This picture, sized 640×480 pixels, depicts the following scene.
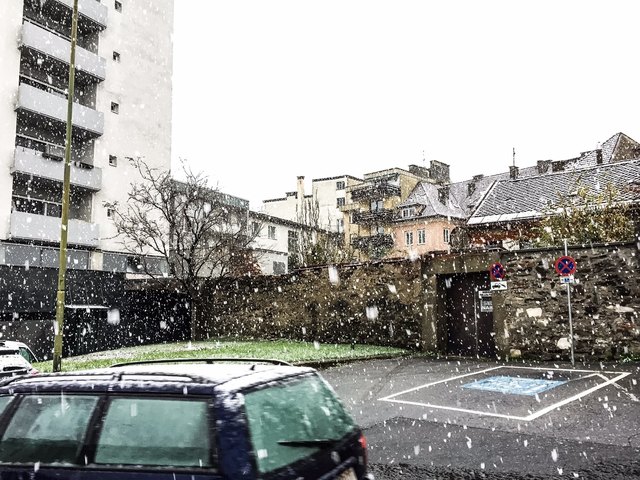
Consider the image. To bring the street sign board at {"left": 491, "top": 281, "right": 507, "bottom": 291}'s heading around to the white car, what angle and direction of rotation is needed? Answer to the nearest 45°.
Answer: approximately 45° to its right

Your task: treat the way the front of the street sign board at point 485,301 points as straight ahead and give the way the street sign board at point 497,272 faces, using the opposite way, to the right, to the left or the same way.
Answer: the same way

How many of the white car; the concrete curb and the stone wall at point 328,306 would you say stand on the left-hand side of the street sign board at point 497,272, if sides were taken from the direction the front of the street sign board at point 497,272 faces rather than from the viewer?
0

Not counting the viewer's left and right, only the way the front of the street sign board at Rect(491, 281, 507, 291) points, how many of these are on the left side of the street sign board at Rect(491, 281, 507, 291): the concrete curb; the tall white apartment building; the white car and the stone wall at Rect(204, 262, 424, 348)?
0

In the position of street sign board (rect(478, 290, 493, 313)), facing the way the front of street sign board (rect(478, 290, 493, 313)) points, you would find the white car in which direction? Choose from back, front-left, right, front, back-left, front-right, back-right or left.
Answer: front-right

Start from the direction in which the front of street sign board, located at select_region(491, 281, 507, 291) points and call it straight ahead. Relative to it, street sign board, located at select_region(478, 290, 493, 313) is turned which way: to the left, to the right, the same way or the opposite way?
the same way

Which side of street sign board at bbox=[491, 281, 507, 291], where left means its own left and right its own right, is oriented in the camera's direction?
front

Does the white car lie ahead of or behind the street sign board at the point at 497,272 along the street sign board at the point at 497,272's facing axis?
ahead

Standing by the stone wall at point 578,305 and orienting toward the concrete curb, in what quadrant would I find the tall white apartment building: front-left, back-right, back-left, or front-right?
front-right

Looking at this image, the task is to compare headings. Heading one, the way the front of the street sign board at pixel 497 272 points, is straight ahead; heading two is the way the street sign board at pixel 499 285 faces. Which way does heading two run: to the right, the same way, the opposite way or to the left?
the same way

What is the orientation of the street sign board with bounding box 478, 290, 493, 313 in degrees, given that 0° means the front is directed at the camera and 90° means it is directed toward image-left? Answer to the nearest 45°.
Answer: approximately 0°

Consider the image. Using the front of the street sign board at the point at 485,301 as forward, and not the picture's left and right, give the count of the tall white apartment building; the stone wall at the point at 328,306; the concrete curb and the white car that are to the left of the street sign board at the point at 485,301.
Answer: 0

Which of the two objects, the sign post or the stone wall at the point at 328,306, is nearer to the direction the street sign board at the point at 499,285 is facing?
the sign post

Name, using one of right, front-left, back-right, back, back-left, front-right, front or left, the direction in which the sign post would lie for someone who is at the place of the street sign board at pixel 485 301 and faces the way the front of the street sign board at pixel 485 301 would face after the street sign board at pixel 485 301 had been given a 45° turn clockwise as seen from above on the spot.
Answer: left

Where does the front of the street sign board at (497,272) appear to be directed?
toward the camera
